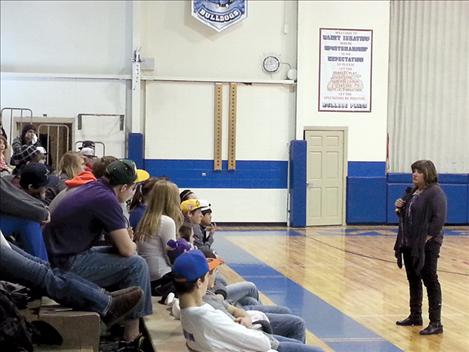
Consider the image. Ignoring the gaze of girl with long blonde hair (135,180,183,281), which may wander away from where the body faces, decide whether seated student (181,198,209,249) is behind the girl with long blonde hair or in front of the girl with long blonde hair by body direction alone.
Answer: in front

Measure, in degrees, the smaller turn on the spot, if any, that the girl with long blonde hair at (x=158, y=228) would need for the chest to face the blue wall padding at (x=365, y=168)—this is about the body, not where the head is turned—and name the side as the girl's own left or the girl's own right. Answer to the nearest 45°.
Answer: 0° — they already face it

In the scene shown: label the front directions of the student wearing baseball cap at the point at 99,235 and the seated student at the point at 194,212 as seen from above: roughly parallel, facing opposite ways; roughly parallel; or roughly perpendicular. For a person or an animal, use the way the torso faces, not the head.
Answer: roughly parallel

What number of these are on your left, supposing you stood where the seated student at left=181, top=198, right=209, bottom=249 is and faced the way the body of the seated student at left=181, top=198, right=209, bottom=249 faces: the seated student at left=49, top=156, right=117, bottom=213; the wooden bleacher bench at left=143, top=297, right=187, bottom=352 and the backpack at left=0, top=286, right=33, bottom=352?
0

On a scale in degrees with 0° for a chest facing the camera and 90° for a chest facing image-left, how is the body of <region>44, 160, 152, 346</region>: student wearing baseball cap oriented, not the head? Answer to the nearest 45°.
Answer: approximately 270°

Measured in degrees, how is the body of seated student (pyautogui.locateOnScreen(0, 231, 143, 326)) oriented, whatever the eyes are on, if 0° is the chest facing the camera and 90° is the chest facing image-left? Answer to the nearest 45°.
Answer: approximately 270°

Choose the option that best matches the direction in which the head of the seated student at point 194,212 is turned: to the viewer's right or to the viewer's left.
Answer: to the viewer's right

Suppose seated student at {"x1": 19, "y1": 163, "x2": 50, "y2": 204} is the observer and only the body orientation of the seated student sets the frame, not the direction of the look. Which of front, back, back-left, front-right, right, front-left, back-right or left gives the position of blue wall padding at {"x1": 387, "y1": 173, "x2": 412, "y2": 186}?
front-left

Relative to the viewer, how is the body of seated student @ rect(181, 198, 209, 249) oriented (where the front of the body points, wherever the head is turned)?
to the viewer's right

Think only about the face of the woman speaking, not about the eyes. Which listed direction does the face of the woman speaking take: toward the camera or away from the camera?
toward the camera

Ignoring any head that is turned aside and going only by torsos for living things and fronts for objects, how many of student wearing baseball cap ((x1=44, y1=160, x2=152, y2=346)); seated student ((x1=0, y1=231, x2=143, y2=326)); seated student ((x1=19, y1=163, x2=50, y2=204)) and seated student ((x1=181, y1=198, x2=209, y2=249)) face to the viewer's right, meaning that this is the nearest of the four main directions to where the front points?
4

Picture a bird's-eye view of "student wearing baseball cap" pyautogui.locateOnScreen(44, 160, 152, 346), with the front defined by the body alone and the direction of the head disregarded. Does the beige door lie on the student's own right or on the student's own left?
on the student's own left

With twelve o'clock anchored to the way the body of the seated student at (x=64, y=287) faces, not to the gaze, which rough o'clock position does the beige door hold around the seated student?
The beige door is roughly at 10 o'clock from the seated student.

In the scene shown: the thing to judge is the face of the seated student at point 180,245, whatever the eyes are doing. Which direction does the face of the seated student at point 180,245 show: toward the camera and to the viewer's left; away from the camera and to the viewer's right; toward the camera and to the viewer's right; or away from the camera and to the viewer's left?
away from the camera and to the viewer's right

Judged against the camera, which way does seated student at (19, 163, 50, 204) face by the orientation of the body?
to the viewer's right

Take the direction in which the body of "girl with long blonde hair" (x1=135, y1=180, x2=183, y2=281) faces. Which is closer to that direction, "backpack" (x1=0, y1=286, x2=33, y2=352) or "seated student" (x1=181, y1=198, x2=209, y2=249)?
the seated student

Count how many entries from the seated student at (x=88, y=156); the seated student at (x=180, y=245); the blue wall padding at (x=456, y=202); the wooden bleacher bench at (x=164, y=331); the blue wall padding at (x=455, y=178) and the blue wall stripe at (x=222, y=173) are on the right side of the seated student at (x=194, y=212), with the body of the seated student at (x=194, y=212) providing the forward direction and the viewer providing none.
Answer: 2

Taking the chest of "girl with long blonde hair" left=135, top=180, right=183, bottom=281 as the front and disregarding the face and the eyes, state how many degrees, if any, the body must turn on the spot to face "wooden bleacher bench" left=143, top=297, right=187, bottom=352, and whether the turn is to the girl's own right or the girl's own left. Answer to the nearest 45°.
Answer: approximately 135° to the girl's own right

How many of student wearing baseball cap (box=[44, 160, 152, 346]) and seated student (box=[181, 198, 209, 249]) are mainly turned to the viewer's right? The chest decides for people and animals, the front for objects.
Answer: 2
